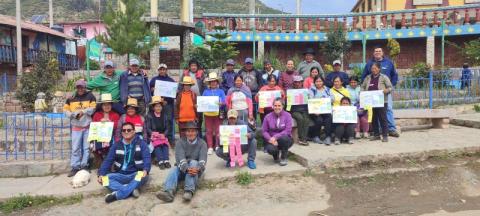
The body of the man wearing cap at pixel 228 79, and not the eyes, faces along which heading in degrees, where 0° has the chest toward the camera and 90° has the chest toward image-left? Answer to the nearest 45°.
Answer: approximately 0°

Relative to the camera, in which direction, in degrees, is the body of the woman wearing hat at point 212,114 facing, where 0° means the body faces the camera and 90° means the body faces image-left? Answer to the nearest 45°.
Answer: approximately 0°
